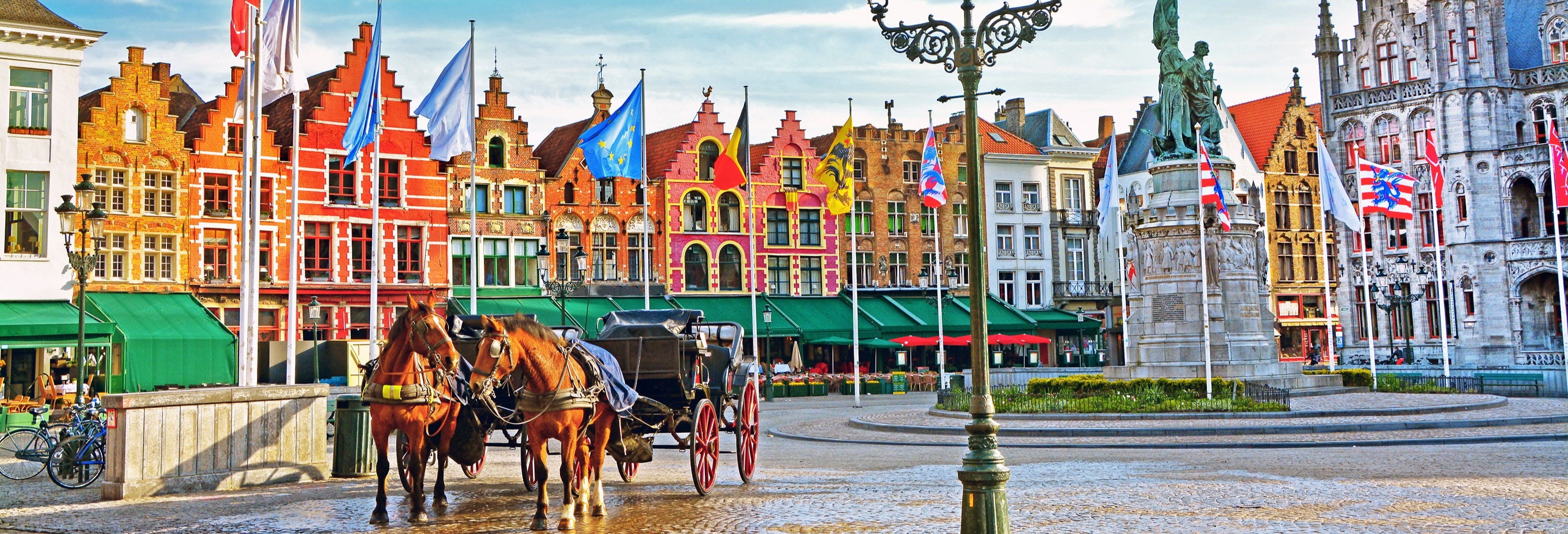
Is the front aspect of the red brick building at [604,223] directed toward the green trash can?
yes

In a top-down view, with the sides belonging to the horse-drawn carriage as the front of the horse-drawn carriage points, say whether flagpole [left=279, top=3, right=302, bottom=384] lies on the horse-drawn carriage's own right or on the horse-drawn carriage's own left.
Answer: on the horse-drawn carriage's own right

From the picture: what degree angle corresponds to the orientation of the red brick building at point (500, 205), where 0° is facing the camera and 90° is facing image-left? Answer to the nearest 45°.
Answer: approximately 0°

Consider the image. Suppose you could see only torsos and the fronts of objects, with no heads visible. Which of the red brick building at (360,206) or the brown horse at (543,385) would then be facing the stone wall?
the red brick building

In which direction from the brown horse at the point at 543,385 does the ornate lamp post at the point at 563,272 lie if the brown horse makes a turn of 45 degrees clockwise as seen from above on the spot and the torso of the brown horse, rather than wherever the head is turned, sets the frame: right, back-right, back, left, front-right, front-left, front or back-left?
right

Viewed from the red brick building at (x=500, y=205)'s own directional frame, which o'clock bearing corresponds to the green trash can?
The green trash can is roughly at 12 o'clock from the red brick building.

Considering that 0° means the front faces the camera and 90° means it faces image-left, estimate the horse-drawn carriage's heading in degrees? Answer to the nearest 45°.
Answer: approximately 45°

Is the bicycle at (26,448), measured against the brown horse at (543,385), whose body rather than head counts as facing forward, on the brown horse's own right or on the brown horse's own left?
on the brown horse's own right

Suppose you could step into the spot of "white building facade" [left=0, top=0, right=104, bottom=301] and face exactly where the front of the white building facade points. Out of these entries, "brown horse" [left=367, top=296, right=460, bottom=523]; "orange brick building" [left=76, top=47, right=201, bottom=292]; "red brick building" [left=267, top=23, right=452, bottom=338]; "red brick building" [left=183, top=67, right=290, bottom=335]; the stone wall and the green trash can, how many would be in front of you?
3

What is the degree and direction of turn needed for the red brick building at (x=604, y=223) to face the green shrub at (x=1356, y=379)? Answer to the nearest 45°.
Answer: approximately 45° to its left
